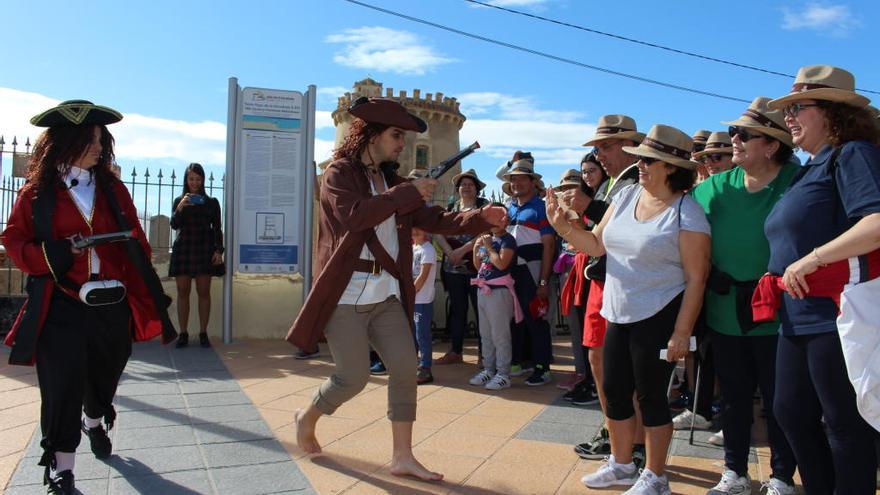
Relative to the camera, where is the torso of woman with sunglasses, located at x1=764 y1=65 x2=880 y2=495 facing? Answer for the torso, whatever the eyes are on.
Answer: to the viewer's left

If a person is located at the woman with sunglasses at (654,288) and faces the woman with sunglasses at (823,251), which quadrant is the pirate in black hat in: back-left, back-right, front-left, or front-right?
back-right

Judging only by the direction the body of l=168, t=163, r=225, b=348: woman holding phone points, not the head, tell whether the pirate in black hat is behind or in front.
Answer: in front

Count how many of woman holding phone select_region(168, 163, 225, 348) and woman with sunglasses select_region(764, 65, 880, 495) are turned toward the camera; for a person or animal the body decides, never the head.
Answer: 1

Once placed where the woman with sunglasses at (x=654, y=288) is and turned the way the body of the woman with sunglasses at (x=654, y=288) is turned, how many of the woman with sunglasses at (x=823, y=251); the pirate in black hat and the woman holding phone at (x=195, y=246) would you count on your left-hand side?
1

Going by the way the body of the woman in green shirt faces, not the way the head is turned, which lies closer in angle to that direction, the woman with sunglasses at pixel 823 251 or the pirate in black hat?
the pirate in black hat

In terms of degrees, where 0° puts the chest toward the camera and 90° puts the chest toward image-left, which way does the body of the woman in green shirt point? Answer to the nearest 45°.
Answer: approximately 45°

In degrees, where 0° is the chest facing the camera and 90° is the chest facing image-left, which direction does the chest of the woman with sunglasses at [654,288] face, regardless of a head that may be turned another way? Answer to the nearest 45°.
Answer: approximately 45°
